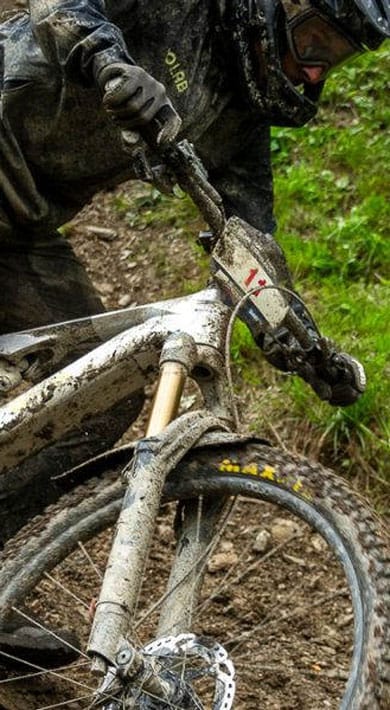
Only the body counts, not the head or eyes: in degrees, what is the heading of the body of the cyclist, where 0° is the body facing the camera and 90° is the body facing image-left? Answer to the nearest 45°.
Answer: approximately 315°

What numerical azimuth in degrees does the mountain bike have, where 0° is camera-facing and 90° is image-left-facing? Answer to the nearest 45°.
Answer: approximately 315°
